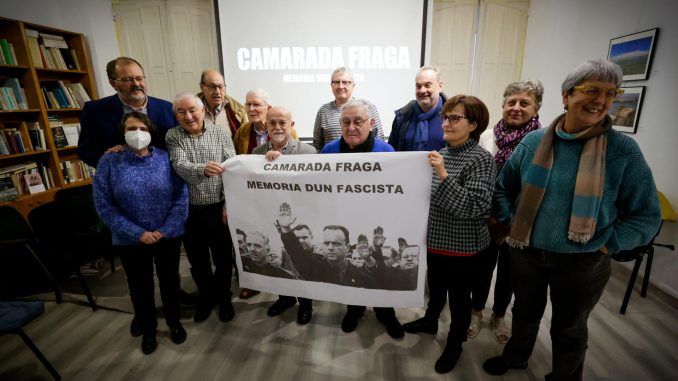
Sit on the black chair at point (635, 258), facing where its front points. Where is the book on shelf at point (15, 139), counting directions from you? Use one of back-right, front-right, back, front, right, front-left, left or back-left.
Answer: front-left

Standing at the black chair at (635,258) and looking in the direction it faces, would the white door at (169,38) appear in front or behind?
in front

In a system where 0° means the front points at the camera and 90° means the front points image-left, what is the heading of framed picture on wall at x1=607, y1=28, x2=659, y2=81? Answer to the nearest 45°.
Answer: approximately 45°

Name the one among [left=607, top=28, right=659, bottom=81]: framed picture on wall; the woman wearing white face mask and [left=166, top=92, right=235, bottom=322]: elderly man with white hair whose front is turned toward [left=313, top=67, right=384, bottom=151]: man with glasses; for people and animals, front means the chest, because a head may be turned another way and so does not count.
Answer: the framed picture on wall

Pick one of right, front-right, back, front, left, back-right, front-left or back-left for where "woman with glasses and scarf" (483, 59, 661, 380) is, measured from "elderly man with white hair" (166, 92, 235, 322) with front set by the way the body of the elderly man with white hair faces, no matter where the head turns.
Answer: front-left

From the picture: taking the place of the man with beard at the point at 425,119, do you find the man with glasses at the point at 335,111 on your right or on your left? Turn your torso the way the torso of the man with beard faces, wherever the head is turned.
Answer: on your right

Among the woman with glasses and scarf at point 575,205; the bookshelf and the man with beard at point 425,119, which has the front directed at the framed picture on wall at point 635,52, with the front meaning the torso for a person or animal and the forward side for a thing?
the bookshelf

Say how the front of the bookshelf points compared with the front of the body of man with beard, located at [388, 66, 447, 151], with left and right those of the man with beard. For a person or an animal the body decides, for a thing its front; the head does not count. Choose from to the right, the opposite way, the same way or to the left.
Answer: to the left

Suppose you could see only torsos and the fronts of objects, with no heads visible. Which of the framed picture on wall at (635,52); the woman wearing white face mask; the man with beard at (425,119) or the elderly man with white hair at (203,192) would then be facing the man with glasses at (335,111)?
the framed picture on wall

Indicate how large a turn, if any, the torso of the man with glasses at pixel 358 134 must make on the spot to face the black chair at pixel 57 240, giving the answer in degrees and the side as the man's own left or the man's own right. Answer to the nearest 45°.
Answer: approximately 90° to the man's own right

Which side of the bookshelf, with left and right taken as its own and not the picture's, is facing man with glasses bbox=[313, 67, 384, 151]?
front

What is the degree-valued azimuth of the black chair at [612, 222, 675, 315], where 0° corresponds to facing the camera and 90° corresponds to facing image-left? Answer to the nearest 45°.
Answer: approximately 90°
